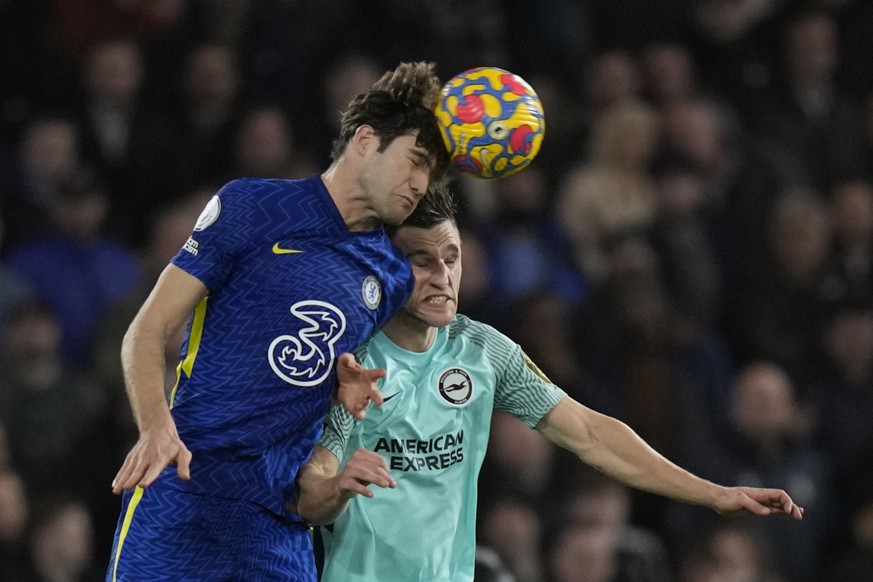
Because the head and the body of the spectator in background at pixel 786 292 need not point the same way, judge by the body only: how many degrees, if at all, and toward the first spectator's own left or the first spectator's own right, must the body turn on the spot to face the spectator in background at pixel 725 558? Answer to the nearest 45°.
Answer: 0° — they already face them

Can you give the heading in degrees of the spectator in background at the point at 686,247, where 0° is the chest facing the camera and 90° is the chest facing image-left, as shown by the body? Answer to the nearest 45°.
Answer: approximately 0°

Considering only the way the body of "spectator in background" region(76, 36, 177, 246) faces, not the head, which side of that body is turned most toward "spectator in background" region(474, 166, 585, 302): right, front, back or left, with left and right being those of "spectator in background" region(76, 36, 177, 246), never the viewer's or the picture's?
left

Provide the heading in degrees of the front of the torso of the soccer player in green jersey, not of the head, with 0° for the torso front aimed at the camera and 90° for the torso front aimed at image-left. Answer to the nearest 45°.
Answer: approximately 0°

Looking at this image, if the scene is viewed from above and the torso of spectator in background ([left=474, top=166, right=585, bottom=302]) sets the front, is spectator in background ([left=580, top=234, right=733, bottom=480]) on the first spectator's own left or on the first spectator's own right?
on the first spectator's own left
